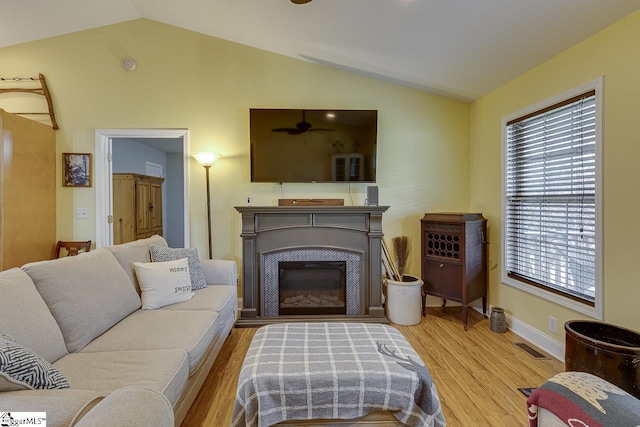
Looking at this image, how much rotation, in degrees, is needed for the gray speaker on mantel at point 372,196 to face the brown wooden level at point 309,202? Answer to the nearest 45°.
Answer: approximately 90° to its right

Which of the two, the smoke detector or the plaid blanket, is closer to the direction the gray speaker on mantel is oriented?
the plaid blanket

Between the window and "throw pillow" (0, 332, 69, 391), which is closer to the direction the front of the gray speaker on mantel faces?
the throw pillow

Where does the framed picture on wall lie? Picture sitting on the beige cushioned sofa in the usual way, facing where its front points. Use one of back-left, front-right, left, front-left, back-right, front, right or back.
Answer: back-left

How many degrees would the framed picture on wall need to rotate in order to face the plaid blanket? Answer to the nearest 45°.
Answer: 0° — it already faces it

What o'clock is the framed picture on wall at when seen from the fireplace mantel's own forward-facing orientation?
The framed picture on wall is roughly at 3 o'clock from the fireplace mantel.

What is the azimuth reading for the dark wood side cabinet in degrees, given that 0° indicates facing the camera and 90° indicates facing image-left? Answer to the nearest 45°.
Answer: approximately 45°

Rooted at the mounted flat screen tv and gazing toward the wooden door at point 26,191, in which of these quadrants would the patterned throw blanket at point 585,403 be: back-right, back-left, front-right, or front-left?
back-left

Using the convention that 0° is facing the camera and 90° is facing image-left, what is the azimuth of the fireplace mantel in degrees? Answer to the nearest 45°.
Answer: approximately 0°

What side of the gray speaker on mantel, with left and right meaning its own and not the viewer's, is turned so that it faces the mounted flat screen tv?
right

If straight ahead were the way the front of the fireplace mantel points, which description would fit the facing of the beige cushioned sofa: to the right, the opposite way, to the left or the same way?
to the left

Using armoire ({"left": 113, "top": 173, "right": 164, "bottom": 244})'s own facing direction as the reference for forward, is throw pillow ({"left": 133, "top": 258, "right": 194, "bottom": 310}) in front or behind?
in front
